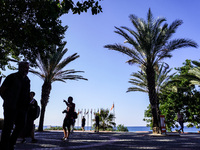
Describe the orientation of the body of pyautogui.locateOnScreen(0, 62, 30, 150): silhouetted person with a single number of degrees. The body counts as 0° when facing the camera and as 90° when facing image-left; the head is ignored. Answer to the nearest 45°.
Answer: approximately 315°
